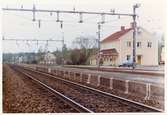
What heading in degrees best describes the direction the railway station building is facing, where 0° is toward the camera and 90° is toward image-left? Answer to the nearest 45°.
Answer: approximately 45°

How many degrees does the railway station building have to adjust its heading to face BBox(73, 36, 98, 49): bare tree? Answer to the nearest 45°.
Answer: approximately 45° to its right
